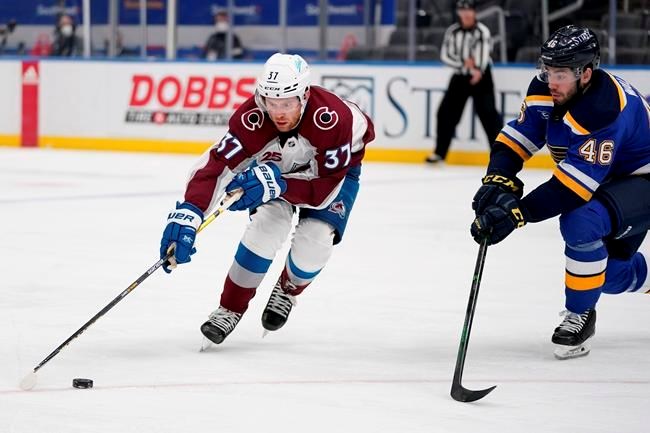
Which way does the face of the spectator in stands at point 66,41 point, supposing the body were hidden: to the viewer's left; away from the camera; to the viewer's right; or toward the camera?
toward the camera

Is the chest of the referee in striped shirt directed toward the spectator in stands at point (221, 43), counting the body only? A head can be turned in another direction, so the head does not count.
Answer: no

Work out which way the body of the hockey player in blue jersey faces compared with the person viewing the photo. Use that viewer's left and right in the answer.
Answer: facing the viewer and to the left of the viewer

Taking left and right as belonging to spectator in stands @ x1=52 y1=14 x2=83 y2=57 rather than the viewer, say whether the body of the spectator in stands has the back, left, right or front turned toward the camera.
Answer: front

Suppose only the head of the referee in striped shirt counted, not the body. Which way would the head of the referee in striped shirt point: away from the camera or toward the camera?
toward the camera

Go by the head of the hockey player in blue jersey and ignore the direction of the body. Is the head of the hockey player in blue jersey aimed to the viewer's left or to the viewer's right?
to the viewer's left

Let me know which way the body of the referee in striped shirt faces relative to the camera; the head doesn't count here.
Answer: toward the camera

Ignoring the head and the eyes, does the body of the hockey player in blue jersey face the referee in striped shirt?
no

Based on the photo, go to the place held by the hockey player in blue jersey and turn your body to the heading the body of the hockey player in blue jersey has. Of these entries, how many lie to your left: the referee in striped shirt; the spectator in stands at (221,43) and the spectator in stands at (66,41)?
0

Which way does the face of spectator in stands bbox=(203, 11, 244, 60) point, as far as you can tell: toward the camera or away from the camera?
toward the camera

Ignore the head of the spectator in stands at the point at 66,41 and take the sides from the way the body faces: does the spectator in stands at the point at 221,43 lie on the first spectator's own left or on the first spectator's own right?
on the first spectator's own left

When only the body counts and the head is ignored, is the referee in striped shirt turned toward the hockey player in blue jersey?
yes

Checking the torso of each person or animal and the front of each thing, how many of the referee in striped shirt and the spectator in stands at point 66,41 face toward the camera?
2
